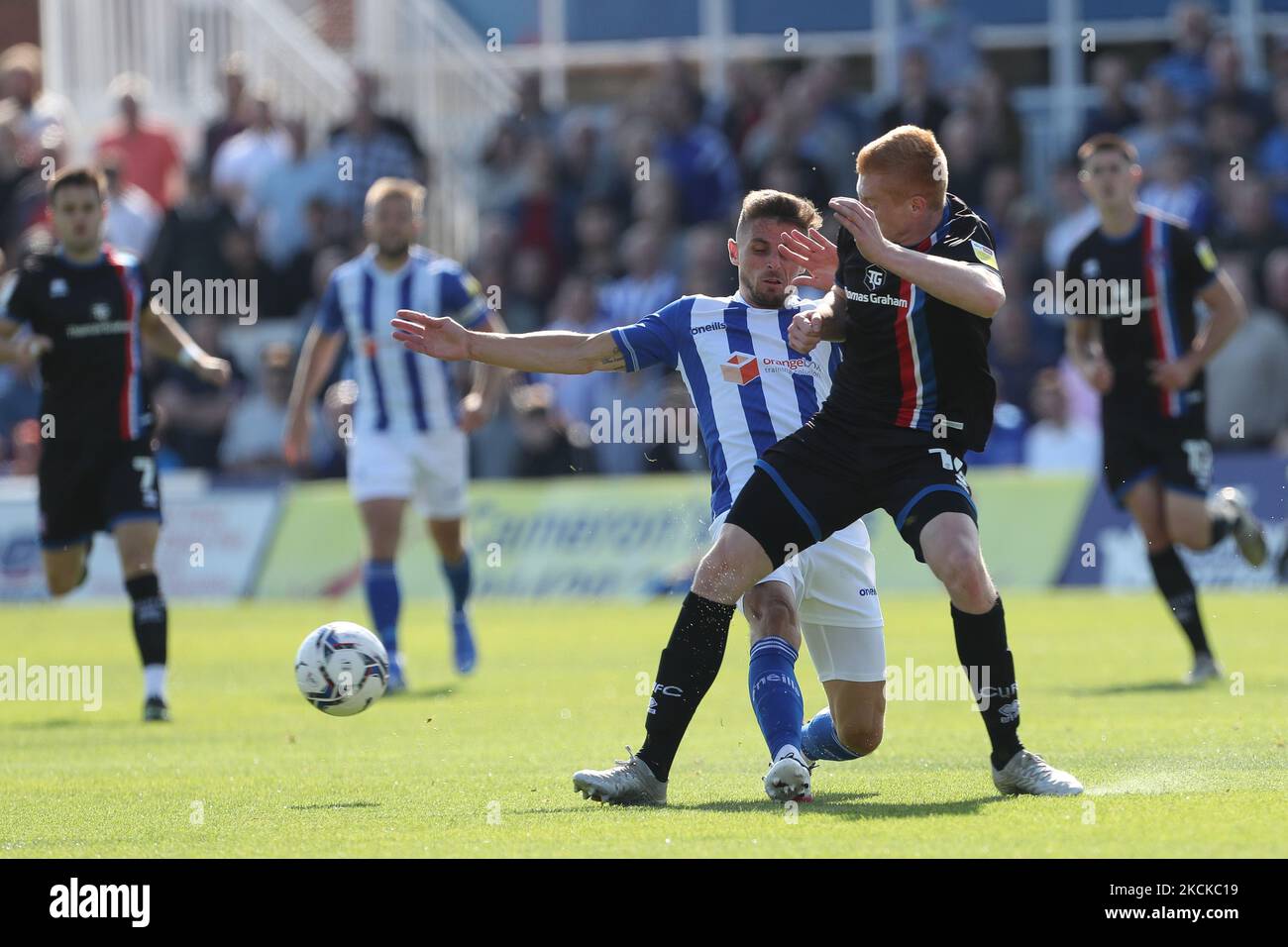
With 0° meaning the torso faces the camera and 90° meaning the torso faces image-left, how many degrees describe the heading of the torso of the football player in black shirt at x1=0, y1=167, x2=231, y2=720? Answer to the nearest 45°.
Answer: approximately 0°

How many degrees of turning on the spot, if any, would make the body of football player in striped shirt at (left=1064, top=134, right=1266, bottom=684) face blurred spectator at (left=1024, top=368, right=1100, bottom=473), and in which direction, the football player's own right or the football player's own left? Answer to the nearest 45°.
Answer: approximately 135° to the football player's own right

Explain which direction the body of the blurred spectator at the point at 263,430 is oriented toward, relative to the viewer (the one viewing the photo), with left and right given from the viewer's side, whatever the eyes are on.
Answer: facing the viewer

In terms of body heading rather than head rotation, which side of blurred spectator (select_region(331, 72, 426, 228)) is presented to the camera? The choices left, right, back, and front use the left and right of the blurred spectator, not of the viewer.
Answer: front

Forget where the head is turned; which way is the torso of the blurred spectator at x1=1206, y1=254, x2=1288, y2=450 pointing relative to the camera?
toward the camera

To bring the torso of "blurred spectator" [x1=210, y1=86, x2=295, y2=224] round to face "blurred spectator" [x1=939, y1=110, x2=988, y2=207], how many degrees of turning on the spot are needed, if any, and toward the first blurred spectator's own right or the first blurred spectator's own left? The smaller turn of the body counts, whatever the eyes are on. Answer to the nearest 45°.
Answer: approximately 45° to the first blurred spectator's own left

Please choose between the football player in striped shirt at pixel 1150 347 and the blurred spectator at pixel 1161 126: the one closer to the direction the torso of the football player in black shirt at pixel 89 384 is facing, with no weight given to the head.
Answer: the football player in striped shirt

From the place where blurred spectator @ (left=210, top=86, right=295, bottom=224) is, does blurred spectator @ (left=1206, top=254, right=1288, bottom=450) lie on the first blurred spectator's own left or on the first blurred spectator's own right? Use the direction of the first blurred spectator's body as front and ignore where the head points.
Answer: on the first blurred spectator's own left

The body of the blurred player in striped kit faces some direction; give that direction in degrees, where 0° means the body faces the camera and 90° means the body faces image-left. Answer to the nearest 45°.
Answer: approximately 0°

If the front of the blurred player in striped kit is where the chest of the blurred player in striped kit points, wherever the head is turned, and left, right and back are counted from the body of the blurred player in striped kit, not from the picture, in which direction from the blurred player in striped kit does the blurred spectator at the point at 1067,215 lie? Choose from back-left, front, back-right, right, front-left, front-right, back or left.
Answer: back-left

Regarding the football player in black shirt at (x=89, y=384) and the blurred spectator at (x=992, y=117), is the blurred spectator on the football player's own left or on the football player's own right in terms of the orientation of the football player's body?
on the football player's own left

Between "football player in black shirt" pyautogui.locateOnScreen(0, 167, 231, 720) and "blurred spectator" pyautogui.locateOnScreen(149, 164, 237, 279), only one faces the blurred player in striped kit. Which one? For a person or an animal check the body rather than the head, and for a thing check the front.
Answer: the blurred spectator

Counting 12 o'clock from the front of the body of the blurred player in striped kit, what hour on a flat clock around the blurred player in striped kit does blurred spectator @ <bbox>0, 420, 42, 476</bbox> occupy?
The blurred spectator is roughly at 5 o'clock from the blurred player in striped kit.
